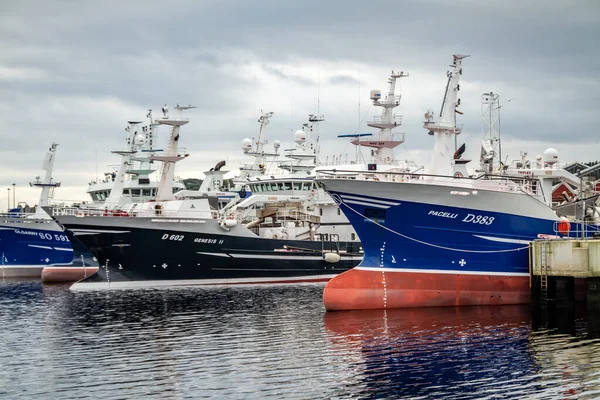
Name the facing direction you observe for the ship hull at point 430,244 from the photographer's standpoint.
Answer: facing to the left of the viewer

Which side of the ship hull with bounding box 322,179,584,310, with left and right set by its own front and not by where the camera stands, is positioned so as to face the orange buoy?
back

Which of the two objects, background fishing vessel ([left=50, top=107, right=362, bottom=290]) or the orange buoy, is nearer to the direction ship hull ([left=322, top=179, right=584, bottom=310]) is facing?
the background fishing vessel

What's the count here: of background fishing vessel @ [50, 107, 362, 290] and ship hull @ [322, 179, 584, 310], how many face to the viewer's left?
2

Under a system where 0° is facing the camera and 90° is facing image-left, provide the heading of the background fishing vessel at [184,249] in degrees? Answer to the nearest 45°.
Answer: approximately 90°

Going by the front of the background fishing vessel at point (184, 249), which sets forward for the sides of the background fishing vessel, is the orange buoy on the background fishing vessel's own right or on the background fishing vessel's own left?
on the background fishing vessel's own left

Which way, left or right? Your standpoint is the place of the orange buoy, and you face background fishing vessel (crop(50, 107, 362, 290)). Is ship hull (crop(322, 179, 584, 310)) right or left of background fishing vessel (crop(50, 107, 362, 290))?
left
